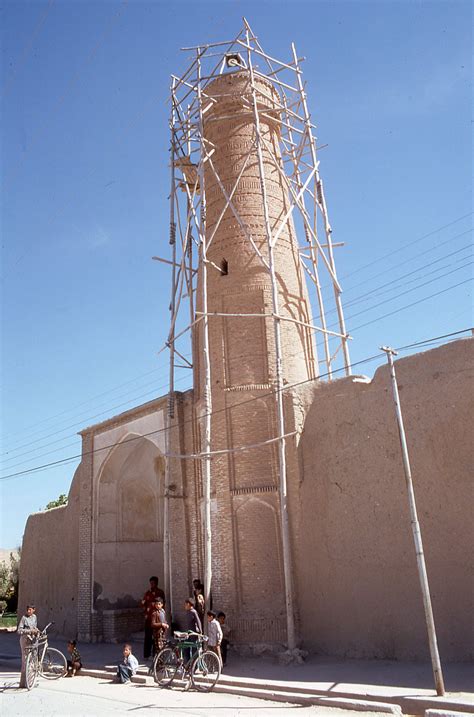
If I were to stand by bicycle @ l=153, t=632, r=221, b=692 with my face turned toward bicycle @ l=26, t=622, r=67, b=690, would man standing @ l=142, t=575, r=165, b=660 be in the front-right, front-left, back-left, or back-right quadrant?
front-right

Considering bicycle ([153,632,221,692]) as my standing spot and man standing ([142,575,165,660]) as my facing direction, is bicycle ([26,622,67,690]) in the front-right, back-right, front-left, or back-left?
front-left
